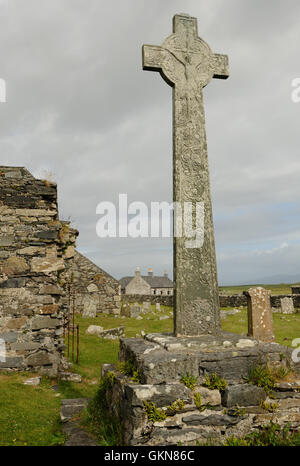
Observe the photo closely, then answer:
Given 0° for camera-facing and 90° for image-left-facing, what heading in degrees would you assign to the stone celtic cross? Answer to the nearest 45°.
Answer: approximately 0°

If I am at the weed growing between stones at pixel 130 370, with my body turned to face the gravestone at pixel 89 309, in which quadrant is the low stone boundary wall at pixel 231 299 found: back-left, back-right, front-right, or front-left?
front-right

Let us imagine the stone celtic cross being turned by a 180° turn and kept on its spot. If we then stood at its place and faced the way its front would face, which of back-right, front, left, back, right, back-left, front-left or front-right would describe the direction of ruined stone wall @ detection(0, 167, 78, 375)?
front-left

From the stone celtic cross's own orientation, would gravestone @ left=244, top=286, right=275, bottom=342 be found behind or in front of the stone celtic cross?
behind

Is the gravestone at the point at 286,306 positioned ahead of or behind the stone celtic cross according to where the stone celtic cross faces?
behind

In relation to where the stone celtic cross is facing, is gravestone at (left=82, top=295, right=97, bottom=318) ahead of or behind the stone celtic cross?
behind

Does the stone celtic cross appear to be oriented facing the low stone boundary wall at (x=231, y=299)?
no
